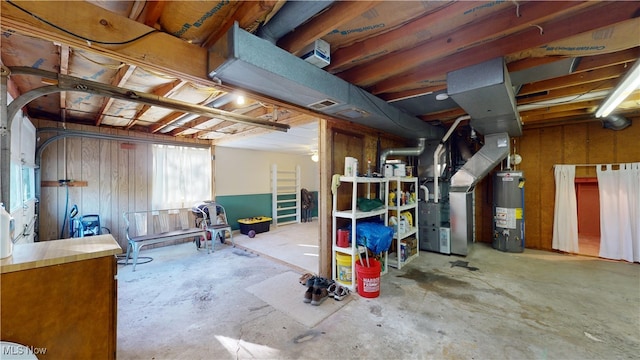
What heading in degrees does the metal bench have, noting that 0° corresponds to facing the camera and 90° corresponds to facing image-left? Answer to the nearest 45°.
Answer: approximately 315°

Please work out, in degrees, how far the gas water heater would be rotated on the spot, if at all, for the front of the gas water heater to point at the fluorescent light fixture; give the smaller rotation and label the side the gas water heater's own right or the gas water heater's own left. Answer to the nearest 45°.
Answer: approximately 45° to the gas water heater's own left

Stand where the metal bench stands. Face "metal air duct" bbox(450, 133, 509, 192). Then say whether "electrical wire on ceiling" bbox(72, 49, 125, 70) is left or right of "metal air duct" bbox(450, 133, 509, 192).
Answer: right

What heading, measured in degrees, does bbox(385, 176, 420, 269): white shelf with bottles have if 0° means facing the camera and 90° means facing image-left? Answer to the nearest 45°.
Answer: approximately 315°

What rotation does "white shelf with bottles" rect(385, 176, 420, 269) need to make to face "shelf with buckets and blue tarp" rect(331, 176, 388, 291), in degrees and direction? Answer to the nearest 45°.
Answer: approximately 90° to its right
